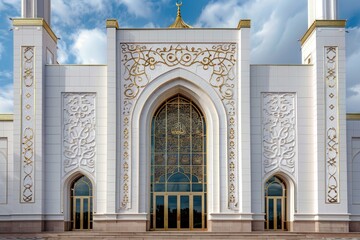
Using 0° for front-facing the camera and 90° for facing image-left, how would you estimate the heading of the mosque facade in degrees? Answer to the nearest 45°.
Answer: approximately 0°
